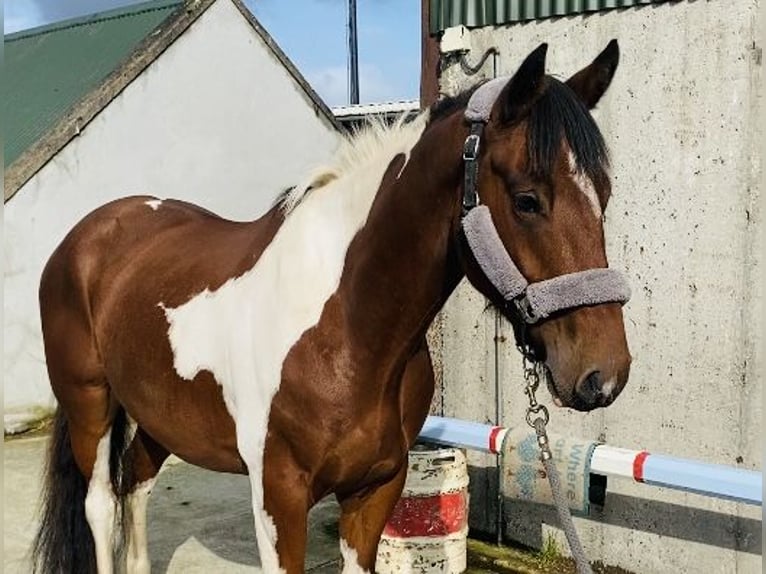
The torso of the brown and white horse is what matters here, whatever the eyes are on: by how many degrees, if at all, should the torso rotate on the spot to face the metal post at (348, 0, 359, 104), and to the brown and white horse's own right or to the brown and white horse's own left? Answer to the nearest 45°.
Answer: approximately 135° to the brown and white horse's own left

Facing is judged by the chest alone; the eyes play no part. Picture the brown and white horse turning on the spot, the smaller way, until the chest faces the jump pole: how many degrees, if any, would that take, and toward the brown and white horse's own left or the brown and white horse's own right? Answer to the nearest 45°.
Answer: approximately 90° to the brown and white horse's own left

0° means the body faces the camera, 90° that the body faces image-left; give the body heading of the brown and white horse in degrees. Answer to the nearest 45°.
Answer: approximately 315°

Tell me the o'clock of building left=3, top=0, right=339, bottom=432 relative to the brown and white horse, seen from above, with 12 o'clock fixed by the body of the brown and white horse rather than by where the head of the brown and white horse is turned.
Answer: The building is roughly at 7 o'clock from the brown and white horse.
